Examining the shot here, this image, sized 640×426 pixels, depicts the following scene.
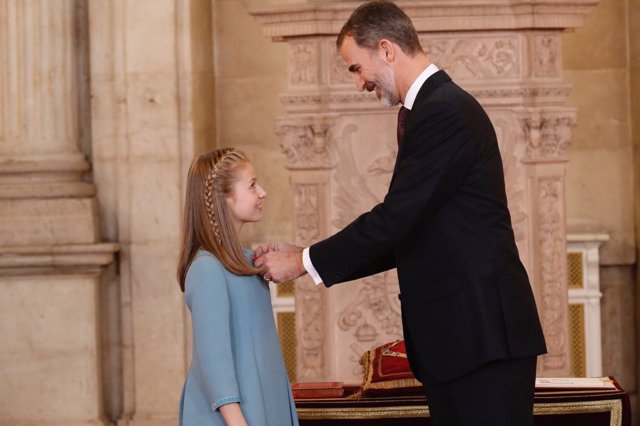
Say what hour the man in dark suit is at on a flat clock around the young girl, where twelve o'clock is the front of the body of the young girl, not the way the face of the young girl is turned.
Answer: The man in dark suit is roughly at 12 o'clock from the young girl.

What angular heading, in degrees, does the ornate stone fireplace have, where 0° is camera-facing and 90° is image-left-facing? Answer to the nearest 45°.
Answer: approximately 0°

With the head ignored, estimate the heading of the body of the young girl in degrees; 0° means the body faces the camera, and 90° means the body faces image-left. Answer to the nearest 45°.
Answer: approximately 270°

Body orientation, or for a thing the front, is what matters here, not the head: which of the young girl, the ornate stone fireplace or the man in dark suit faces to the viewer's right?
the young girl

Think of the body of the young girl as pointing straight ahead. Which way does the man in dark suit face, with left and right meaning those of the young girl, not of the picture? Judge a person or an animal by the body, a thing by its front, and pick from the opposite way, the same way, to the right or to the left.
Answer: the opposite way

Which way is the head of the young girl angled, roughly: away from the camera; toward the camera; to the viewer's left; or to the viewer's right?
to the viewer's right

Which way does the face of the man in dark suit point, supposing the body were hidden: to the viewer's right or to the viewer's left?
to the viewer's left

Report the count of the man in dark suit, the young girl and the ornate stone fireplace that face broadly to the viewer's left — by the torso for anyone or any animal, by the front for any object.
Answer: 1

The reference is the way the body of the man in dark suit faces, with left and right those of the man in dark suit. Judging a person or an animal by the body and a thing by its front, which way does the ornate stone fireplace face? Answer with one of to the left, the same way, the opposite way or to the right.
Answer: to the left

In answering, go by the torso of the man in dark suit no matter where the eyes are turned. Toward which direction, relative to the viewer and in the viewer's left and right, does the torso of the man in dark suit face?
facing to the left of the viewer

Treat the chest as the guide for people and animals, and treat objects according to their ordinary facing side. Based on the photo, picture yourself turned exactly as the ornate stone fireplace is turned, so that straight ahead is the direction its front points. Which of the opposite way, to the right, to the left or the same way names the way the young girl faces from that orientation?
to the left

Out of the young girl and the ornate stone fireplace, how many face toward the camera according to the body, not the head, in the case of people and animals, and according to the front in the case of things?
1

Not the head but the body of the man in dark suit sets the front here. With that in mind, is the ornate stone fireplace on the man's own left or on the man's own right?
on the man's own right
